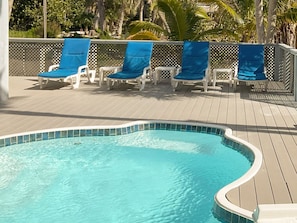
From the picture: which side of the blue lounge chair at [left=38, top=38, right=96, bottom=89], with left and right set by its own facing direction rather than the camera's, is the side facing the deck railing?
back

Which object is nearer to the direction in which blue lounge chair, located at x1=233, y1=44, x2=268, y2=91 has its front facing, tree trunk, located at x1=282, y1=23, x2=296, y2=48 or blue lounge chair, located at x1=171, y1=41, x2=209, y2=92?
the blue lounge chair

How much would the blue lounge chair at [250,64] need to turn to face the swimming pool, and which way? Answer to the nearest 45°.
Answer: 0° — it already faces it

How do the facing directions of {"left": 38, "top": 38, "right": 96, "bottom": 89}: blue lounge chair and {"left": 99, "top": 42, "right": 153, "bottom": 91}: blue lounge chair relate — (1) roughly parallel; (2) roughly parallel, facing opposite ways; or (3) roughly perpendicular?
roughly parallel

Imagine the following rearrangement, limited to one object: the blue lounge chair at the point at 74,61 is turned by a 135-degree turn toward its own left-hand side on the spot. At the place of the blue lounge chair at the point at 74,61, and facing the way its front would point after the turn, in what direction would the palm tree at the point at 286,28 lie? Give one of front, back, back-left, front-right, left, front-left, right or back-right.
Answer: front-left

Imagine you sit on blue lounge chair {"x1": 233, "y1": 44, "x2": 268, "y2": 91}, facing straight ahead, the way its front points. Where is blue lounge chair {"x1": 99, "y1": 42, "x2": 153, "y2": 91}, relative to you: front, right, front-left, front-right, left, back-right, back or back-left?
right

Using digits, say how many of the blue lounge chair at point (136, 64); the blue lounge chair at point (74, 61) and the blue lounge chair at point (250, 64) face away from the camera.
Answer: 0

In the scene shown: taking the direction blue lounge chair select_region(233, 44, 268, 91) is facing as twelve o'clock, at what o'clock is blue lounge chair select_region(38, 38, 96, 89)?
blue lounge chair select_region(38, 38, 96, 89) is roughly at 3 o'clock from blue lounge chair select_region(233, 44, 268, 91).

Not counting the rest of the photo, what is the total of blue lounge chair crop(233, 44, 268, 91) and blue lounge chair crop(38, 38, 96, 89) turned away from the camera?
0

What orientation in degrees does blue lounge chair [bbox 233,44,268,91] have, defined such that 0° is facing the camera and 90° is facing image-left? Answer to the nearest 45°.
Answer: approximately 0°

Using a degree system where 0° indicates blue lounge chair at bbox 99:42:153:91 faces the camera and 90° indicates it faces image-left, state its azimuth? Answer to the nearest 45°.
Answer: approximately 45°

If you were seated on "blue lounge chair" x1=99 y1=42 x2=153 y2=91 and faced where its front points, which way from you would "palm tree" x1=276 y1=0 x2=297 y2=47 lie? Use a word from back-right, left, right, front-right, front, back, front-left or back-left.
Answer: back

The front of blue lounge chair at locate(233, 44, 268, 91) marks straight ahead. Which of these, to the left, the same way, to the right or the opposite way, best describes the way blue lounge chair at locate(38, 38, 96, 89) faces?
the same way

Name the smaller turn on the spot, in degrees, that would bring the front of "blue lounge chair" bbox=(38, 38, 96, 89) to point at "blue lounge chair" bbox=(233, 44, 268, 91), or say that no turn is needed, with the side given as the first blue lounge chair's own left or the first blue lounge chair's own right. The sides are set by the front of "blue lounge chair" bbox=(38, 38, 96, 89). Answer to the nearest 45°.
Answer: approximately 135° to the first blue lounge chair's own left

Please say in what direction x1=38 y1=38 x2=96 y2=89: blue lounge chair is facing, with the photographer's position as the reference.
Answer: facing the viewer and to the left of the viewer

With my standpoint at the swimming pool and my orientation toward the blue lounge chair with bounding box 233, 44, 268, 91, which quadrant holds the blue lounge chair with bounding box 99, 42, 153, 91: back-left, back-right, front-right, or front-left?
front-left
